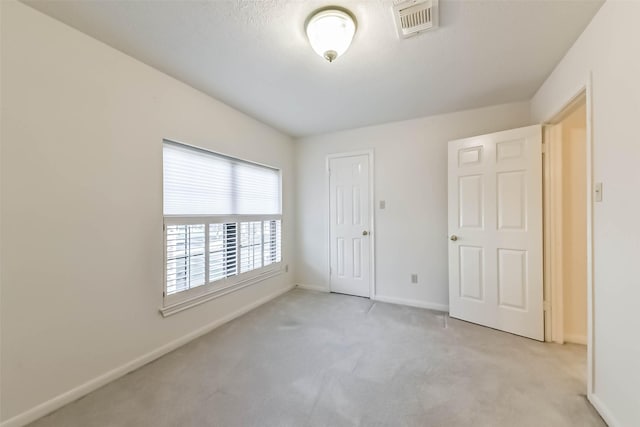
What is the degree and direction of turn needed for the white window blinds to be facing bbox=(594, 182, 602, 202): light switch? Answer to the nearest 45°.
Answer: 0° — it already faces it

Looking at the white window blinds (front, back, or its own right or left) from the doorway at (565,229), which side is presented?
front

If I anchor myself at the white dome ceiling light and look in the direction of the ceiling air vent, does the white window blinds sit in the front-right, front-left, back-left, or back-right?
back-left

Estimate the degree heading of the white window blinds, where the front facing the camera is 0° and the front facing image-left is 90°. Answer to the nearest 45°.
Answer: approximately 315°

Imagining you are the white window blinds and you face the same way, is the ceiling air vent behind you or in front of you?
in front

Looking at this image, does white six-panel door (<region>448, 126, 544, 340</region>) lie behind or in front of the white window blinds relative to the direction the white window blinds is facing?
in front

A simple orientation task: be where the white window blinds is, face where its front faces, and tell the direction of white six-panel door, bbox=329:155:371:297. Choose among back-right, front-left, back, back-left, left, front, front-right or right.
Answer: front-left
